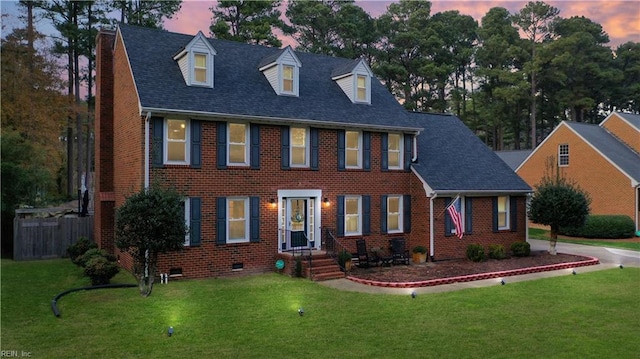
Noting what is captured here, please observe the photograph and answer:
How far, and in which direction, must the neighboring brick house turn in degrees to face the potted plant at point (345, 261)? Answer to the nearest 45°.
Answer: approximately 45° to its right

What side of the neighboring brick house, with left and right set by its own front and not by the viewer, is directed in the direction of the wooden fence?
right

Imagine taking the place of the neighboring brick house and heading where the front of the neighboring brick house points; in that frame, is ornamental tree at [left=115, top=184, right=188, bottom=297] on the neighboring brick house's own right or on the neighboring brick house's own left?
on the neighboring brick house's own right

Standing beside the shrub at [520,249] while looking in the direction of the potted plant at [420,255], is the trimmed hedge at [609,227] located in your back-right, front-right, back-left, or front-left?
back-right

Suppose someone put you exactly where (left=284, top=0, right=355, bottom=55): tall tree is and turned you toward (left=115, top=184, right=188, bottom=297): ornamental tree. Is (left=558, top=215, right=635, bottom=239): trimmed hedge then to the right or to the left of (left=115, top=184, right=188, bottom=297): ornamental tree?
left

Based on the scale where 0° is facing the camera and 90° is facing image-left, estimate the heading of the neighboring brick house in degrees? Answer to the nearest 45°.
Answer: approximately 315°

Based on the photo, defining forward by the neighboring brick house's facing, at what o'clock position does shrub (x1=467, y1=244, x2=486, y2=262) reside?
The shrub is roughly at 2 o'clock from the neighboring brick house.

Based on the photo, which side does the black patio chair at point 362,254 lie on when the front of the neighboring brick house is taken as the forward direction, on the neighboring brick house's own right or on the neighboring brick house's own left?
on the neighboring brick house's own right
